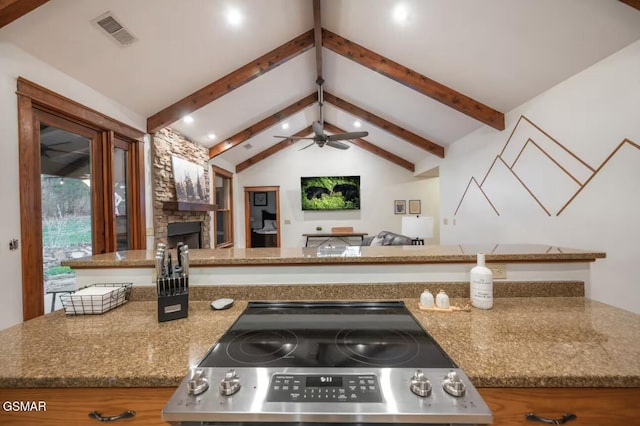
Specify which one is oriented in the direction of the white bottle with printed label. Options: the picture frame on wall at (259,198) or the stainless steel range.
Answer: the picture frame on wall

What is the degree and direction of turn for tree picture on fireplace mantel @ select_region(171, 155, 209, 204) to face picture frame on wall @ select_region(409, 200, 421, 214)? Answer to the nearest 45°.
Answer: approximately 45° to its left

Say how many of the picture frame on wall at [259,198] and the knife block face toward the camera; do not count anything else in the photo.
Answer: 2

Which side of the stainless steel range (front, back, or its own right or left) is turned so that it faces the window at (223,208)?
back

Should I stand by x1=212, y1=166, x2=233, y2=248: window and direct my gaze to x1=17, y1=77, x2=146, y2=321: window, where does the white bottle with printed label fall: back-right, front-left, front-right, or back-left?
front-left

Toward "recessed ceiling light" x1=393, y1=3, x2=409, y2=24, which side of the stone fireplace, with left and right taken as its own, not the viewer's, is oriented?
front

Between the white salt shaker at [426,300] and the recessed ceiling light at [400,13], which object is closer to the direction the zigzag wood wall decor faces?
the recessed ceiling light

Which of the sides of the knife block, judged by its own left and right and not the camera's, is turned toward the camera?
front

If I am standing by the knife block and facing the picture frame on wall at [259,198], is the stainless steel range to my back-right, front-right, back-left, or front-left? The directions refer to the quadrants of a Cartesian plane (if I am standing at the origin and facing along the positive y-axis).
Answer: back-right

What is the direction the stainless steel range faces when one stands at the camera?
facing the viewer

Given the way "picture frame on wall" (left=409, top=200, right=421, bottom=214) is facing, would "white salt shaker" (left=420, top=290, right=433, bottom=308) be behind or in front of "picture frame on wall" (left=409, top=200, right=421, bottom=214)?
in front

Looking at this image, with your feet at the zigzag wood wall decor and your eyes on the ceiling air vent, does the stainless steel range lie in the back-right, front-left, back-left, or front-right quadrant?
front-left

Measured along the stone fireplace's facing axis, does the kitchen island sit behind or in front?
in front

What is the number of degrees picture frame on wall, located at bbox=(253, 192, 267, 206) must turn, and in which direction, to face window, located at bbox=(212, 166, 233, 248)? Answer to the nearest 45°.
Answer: approximately 45° to its right

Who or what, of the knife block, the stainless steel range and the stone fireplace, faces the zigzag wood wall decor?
the stone fireplace
